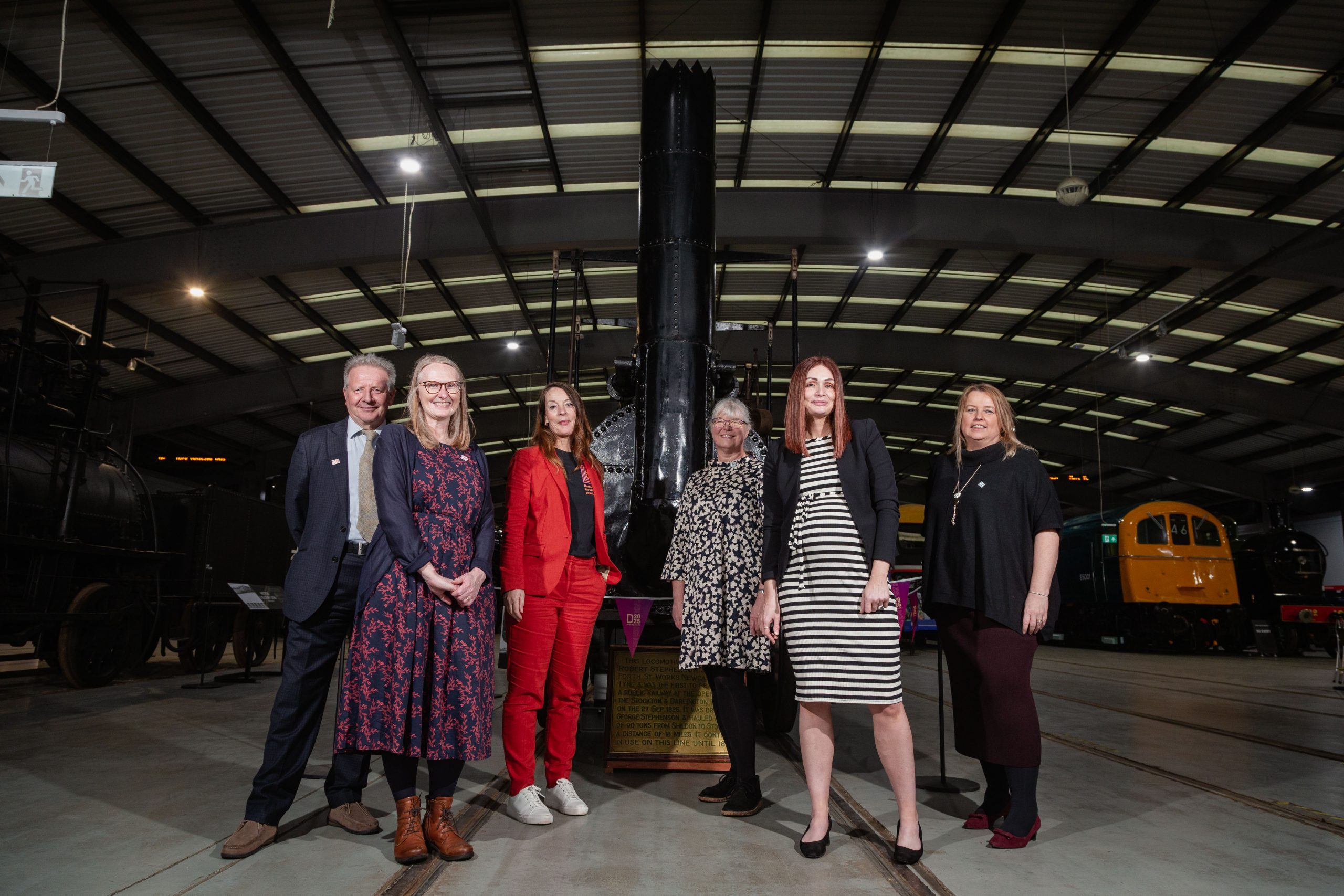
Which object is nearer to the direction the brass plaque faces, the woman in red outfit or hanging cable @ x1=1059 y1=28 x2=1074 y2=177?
the woman in red outfit

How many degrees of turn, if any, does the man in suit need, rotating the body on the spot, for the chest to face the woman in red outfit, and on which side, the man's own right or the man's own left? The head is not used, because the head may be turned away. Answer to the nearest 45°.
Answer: approximately 90° to the man's own left

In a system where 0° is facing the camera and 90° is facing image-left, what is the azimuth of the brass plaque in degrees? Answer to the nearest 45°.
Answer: approximately 0°

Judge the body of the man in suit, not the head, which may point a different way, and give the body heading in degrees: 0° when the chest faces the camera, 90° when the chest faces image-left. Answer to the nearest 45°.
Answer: approximately 0°

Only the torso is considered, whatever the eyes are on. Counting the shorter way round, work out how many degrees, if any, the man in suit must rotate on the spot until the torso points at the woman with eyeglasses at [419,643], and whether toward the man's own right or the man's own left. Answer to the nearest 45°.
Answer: approximately 45° to the man's own left

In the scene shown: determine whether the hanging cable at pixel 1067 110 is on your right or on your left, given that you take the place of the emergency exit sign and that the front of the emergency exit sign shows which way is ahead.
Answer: on your left

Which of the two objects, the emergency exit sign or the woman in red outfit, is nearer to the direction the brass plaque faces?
the woman in red outfit

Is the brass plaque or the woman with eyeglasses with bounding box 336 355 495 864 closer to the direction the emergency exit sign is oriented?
the woman with eyeglasses

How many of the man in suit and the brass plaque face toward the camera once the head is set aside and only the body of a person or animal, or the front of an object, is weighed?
2

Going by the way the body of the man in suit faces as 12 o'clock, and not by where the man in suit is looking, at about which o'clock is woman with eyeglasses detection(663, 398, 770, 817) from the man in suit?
The woman with eyeglasses is roughly at 9 o'clock from the man in suit.
